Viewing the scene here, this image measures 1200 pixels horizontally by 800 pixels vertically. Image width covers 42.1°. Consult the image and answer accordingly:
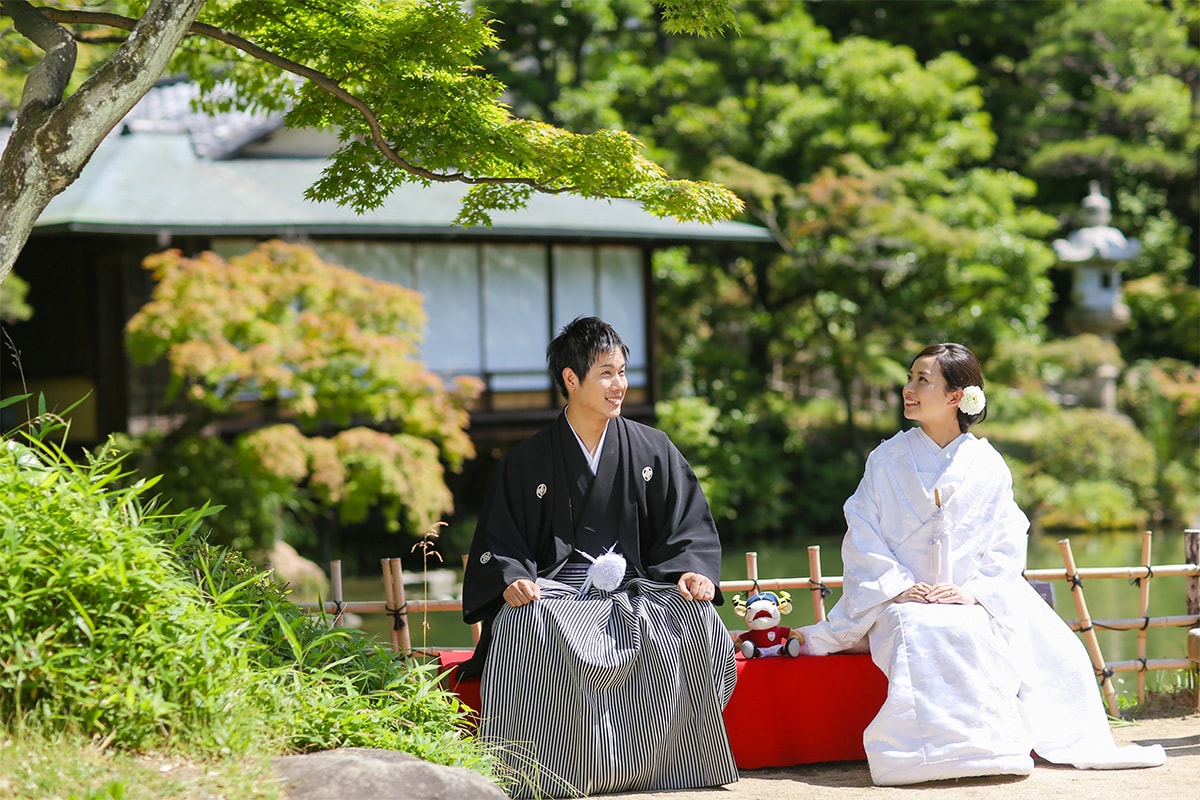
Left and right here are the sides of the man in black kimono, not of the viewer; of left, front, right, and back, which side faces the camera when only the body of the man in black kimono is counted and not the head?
front

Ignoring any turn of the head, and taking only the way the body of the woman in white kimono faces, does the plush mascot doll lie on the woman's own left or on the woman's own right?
on the woman's own right

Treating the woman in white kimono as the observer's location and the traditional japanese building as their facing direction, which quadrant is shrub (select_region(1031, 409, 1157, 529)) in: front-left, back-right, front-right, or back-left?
front-right

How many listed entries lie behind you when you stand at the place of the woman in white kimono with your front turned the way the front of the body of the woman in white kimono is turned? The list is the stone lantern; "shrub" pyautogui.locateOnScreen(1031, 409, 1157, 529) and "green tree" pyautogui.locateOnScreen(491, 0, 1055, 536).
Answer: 3

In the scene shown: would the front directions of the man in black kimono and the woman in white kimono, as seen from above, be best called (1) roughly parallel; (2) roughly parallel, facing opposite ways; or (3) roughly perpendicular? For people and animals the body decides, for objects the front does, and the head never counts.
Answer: roughly parallel

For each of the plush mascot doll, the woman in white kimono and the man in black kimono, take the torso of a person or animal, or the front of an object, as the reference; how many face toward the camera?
3

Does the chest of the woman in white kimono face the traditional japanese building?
no

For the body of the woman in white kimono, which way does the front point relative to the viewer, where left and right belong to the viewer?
facing the viewer

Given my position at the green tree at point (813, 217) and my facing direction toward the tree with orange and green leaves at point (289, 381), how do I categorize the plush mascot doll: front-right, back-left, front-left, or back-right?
front-left

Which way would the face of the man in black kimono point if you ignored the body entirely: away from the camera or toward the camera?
toward the camera

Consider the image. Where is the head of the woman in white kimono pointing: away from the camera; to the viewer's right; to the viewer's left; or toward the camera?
to the viewer's left
